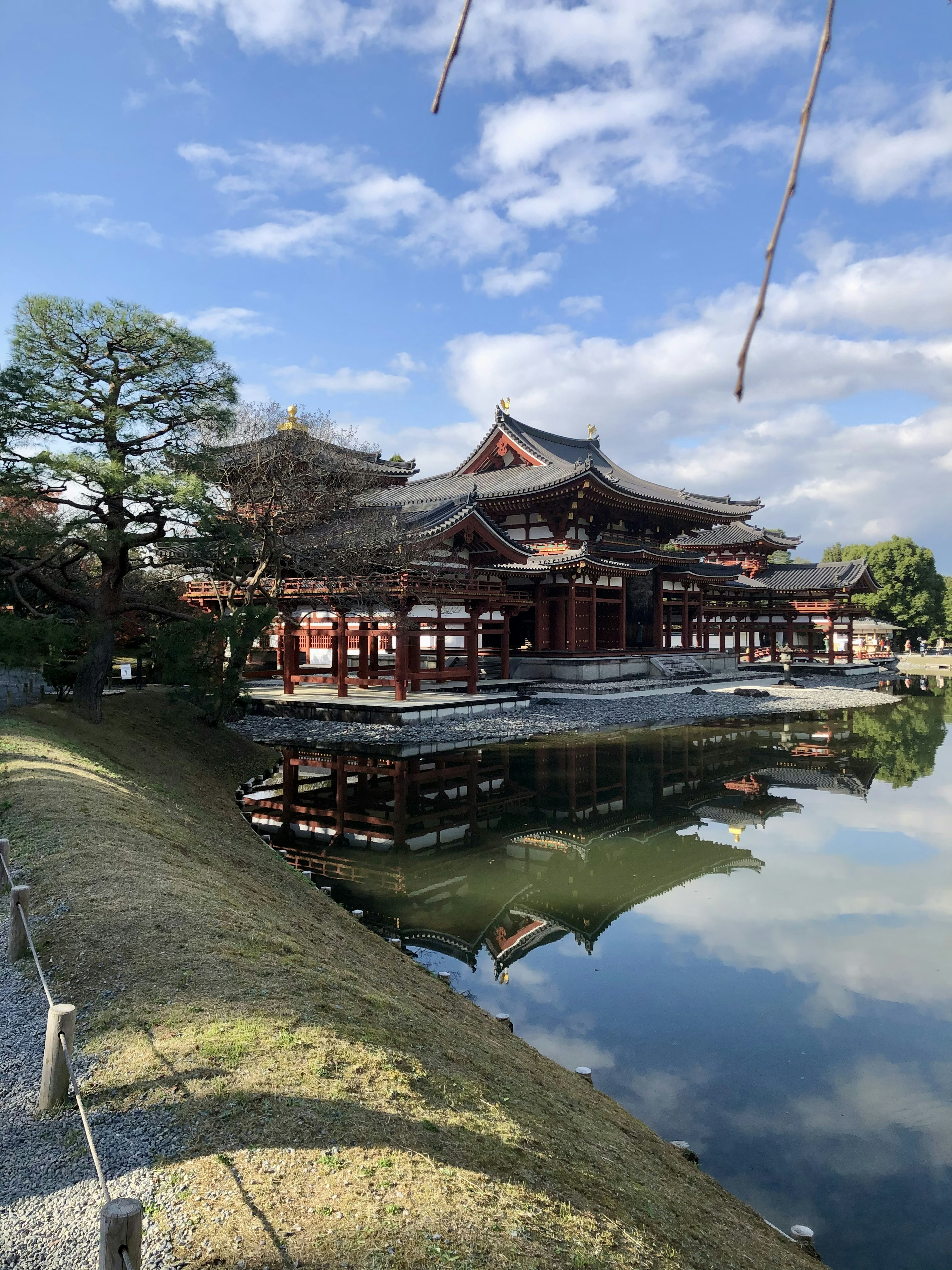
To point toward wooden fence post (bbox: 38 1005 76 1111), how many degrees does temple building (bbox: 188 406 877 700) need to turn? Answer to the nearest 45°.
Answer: approximately 45° to its right

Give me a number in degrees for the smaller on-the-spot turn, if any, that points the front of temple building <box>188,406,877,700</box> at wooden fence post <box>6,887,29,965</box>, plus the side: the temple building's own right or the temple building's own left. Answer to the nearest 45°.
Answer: approximately 45° to the temple building's own right

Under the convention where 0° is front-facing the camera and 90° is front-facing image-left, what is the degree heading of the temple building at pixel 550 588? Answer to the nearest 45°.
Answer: approximately 315°

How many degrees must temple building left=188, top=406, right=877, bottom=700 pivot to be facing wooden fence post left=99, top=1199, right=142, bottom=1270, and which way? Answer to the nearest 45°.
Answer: approximately 45° to its right
